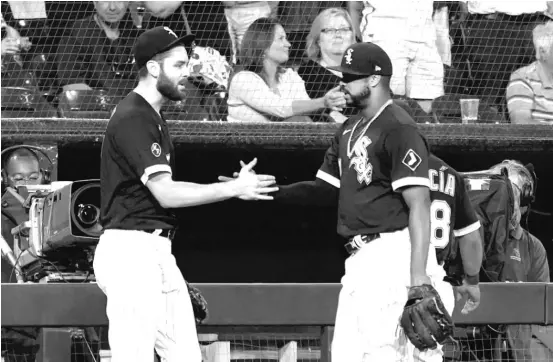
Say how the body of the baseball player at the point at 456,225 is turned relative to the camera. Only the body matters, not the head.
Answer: away from the camera

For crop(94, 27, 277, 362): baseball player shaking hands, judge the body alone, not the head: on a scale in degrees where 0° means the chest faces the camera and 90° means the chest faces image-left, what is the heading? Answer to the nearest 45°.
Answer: approximately 270°

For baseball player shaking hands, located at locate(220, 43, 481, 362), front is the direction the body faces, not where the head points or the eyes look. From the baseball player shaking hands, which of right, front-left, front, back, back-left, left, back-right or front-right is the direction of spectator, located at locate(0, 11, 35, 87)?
right

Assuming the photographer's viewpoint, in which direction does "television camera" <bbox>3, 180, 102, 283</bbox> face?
facing the viewer and to the right of the viewer

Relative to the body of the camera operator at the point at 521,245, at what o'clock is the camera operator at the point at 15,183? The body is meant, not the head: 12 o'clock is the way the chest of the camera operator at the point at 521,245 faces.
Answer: the camera operator at the point at 15,183 is roughly at 1 o'clock from the camera operator at the point at 521,245.

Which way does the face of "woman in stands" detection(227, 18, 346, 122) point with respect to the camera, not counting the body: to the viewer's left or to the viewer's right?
to the viewer's right

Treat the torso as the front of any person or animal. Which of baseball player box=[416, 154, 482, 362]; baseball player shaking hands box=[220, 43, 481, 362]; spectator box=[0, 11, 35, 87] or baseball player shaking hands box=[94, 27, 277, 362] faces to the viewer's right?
baseball player shaking hands box=[94, 27, 277, 362]

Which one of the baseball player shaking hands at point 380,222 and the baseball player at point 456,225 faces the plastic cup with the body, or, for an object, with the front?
the baseball player

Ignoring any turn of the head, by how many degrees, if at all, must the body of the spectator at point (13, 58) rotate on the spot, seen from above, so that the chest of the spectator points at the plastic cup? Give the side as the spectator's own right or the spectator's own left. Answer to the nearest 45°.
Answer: approximately 90° to the spectator's own left
